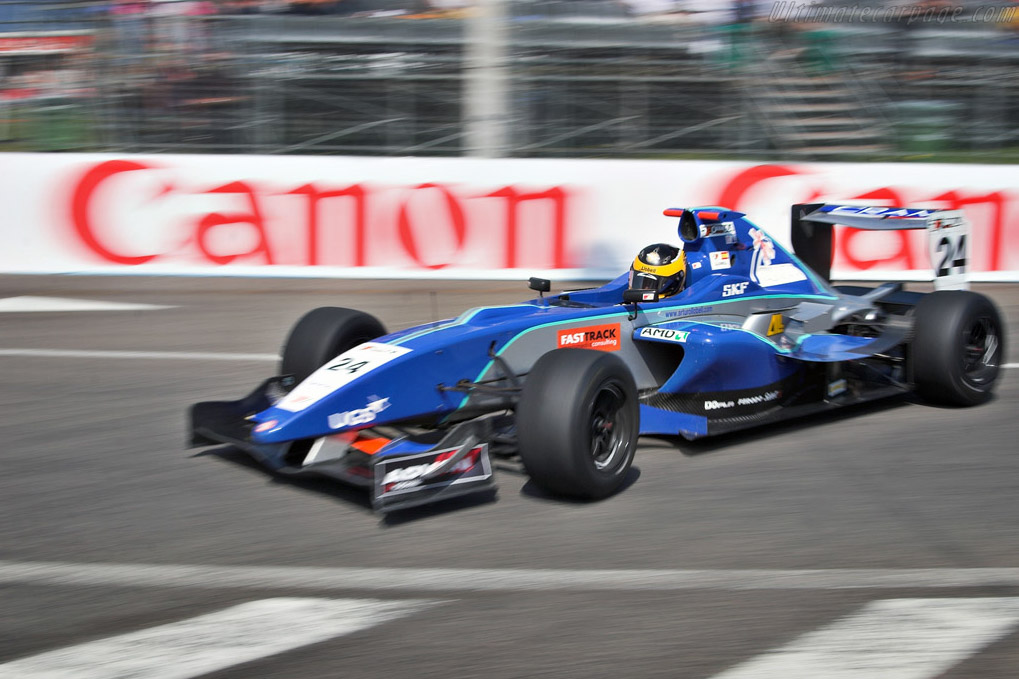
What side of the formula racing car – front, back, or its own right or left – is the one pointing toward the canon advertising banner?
right

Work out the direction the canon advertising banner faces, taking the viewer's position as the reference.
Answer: facing the viewer

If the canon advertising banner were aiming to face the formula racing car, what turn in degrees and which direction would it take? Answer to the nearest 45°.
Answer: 0° — it already faces it

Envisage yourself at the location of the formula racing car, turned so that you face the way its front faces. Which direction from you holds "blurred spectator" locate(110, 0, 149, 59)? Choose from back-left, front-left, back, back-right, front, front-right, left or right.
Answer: right

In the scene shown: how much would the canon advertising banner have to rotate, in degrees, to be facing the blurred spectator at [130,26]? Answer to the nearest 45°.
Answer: approximately 135° to its right

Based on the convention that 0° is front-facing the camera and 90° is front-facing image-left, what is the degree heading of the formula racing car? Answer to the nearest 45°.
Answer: approximately 45°

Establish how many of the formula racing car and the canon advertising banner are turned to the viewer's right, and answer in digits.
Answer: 0

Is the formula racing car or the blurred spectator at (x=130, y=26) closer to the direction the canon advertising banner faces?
the formula racing car
